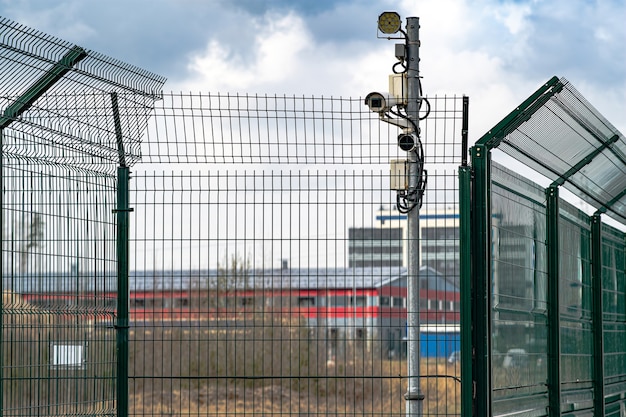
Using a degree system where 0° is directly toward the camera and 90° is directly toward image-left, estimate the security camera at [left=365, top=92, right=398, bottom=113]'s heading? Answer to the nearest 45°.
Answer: approximately 45°

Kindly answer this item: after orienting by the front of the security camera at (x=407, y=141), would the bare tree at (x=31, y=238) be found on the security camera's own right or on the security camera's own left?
on the security camera's own right

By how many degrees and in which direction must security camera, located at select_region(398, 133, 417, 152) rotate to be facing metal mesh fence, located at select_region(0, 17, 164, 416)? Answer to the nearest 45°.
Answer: approximately 45° to its right

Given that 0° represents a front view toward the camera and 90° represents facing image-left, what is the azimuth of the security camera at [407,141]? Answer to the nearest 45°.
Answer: approximately 0°

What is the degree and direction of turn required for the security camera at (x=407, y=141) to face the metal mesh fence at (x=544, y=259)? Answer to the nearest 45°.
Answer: approximately 90° to its left
